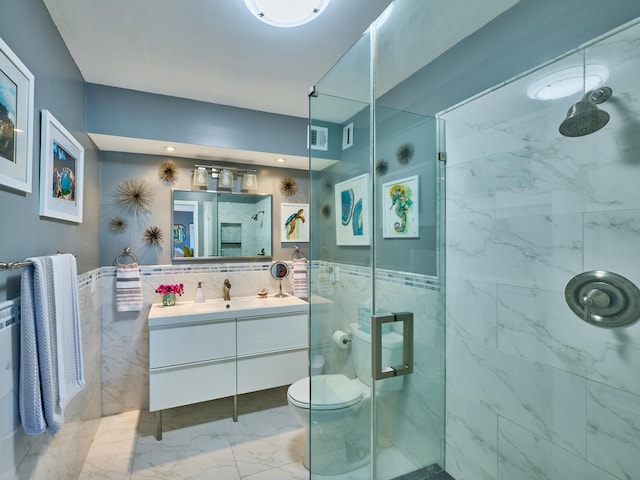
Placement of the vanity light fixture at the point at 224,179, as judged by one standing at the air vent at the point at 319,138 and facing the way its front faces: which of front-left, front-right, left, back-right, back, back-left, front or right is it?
back-right

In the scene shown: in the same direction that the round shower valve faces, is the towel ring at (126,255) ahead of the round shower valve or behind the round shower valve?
ahead

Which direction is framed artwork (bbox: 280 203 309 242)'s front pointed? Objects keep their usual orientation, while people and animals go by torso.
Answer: toward the camera

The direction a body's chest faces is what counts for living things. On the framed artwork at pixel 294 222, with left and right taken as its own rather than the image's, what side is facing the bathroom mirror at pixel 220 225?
right

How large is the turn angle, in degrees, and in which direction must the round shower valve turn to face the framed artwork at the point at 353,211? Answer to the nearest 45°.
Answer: approximately 45° to its right

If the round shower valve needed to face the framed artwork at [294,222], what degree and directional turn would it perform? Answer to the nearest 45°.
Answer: approximately 45° to its right

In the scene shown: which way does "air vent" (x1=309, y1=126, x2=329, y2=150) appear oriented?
toward the camera

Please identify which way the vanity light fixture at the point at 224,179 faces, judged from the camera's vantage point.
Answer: facing the viewer

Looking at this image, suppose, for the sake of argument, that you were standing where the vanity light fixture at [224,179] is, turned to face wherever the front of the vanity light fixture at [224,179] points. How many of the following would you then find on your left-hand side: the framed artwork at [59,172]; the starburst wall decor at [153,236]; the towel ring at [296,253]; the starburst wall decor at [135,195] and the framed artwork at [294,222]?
2

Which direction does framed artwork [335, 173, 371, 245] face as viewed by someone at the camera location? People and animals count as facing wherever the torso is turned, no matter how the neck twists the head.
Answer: facing the viewer and to the left of the viewer

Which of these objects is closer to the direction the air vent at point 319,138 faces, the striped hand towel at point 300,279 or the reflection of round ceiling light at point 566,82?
the reflection of round ceiling light
